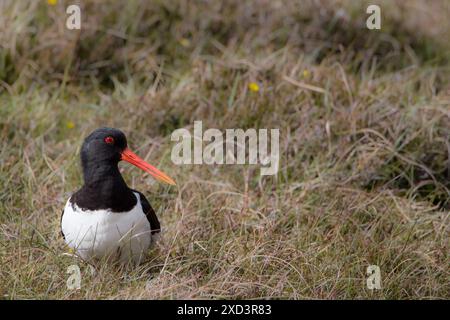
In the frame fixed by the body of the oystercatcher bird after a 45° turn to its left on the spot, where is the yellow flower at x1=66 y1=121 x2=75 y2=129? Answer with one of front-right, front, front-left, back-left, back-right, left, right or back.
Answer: back-left

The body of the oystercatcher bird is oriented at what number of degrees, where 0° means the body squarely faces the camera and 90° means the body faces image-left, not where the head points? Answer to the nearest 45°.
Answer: approximately 0°
